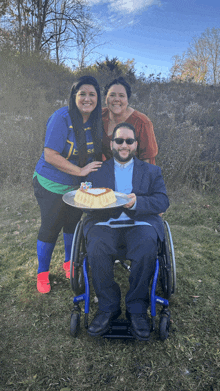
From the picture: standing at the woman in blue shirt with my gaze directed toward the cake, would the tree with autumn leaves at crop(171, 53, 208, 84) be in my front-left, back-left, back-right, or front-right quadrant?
back-left

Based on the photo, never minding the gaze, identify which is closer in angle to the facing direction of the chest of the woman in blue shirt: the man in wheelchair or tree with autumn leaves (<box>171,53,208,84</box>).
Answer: the man in wheelchair

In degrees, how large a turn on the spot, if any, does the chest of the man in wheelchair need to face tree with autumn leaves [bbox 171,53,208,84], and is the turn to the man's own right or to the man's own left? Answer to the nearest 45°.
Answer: approximately 180°

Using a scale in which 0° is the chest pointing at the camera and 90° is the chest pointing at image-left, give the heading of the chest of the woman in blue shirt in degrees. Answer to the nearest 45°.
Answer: approximately 315°

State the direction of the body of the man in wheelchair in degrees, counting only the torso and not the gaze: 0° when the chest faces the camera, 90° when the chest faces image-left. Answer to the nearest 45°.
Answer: approximately 0°

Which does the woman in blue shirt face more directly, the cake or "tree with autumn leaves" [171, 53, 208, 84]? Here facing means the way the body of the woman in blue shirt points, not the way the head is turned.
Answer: the cake

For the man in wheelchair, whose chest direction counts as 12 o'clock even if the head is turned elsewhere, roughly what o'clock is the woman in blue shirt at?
The woman in blue shirt is roughly at 4 o'clock from the man in wheelchair.
